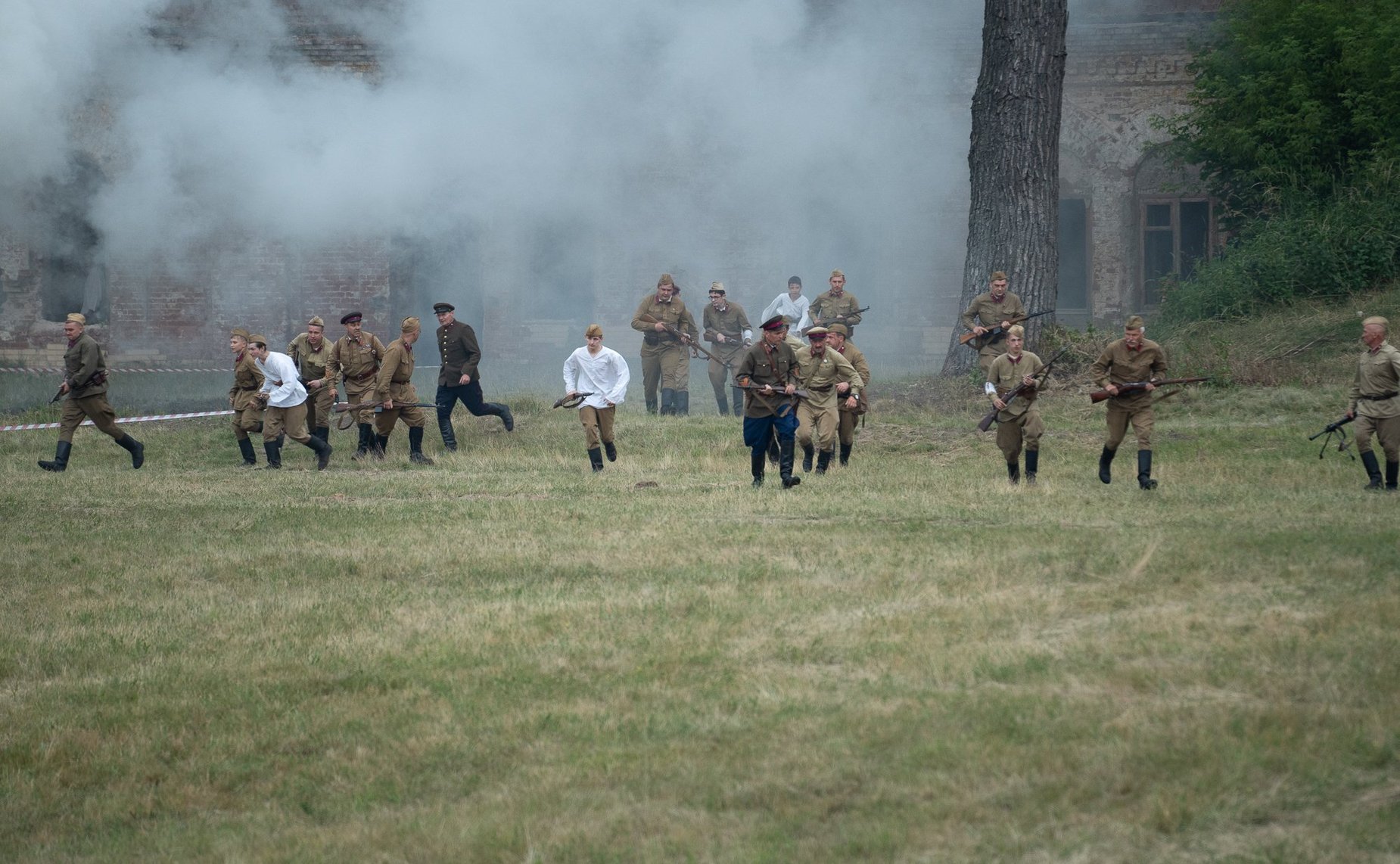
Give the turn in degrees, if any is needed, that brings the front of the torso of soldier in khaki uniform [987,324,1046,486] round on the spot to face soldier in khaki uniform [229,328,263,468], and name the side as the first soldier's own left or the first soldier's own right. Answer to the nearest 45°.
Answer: approximately 90° to the first soldier's own right

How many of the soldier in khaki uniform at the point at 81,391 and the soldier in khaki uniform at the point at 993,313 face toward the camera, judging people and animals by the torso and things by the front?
1

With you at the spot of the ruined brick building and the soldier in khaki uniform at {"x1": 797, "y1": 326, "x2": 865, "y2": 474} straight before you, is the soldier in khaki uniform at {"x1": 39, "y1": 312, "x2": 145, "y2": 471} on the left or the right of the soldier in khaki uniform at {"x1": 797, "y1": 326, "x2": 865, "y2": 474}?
right

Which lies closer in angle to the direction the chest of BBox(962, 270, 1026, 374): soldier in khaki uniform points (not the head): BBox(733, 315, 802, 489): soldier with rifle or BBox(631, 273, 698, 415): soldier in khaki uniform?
the soldier with rifle

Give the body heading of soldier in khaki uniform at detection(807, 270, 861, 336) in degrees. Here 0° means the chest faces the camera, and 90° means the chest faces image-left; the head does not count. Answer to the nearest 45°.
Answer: approximately 0°

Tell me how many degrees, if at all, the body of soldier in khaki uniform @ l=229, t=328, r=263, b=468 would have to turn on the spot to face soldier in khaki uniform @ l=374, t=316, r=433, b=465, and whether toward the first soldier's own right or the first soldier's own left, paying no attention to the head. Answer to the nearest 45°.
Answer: approximately 135° to the first soldier's own left

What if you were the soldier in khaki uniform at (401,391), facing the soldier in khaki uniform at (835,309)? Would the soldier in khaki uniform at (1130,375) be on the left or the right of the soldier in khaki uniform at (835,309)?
right

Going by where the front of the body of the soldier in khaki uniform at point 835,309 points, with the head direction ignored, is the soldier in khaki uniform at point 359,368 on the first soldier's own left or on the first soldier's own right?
on the first soldier's own right

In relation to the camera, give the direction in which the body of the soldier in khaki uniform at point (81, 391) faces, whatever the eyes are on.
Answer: to the viewer's left

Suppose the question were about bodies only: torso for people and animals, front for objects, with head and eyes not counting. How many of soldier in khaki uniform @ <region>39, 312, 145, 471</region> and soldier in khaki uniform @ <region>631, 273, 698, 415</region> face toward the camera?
1

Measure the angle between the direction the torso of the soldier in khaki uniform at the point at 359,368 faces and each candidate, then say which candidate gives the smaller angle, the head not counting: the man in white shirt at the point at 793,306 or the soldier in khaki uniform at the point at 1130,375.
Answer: the soldier in khaki uniform
